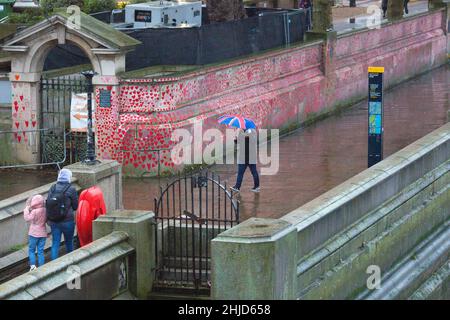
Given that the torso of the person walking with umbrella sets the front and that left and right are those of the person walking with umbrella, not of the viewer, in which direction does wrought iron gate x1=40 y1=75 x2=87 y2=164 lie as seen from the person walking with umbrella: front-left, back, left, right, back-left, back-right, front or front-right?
front-right

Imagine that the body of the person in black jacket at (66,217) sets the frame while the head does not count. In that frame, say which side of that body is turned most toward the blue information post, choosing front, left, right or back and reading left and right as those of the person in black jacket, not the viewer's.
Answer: front

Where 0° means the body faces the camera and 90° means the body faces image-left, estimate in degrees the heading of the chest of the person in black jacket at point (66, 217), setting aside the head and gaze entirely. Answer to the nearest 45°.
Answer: approximately 225°

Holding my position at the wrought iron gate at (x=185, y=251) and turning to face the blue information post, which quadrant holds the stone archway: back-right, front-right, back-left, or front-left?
front-left

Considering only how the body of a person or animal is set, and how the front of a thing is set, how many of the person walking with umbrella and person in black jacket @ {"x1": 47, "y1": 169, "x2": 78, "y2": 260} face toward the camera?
0

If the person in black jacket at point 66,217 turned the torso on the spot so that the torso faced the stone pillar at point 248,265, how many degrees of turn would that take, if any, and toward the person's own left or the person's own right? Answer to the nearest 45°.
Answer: approximately 90° to the person's own right

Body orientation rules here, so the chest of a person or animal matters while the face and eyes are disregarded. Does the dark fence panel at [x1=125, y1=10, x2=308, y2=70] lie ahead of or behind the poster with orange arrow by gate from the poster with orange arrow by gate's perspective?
behind

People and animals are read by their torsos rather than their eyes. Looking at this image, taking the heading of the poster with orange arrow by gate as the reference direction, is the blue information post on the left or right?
on its left

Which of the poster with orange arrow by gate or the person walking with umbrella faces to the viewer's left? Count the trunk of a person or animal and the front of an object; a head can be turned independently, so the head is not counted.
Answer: the person walking with umbrella

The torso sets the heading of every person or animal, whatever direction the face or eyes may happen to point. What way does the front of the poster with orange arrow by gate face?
toward the camera

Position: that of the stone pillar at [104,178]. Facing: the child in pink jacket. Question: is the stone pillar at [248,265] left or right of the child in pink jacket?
left

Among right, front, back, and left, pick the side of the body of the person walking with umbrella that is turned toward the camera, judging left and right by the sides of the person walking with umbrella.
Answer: left

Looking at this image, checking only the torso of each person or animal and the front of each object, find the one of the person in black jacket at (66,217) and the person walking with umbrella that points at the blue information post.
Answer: the person in black jacket

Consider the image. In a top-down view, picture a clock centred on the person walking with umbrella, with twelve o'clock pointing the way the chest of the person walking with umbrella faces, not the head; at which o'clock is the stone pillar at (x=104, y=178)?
The stone pillar is roughly at 10 o'clock from the person walking with umbrella.

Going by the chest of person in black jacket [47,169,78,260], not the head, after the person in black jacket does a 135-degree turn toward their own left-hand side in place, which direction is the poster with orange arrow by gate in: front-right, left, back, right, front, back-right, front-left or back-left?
right
